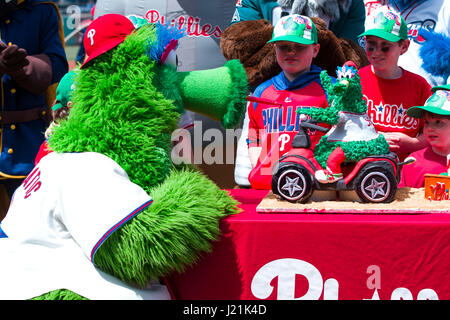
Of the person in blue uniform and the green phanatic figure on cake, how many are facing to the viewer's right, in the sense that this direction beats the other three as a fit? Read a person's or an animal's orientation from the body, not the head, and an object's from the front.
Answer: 0

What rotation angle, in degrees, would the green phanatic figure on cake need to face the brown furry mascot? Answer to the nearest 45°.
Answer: approximately 135° to its right

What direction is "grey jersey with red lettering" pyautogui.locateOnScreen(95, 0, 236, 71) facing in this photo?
toward the camera

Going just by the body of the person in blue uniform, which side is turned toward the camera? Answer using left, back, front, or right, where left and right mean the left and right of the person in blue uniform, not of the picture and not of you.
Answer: front

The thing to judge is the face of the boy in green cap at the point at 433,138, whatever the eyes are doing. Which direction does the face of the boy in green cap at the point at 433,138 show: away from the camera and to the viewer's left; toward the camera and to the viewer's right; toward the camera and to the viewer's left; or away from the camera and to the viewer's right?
toward the camera and to the viewer's left

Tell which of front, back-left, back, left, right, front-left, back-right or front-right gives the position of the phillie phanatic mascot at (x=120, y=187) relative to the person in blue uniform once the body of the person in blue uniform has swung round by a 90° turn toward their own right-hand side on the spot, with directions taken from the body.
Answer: left

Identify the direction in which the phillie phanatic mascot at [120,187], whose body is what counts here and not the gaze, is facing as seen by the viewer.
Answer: to the viewer's right

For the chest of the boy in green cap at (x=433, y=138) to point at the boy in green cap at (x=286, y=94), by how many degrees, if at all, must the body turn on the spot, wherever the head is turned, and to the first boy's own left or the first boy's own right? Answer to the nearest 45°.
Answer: approximately 45° to the first boy's own right

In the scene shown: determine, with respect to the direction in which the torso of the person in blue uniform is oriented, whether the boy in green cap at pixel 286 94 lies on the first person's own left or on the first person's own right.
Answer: on the first person's own left

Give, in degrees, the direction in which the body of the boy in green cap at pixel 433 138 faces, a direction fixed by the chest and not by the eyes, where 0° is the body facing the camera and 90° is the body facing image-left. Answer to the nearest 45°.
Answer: approximately 45°

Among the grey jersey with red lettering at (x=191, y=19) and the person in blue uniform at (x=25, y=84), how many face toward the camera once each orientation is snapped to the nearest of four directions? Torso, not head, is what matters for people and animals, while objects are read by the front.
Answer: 2

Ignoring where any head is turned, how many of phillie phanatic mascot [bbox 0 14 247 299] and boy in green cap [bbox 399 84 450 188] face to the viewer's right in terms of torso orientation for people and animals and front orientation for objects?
1

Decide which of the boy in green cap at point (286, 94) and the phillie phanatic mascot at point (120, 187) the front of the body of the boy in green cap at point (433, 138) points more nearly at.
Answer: the phillie phanatic mascot

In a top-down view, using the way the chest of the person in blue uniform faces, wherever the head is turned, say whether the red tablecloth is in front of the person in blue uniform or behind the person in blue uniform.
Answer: in front
